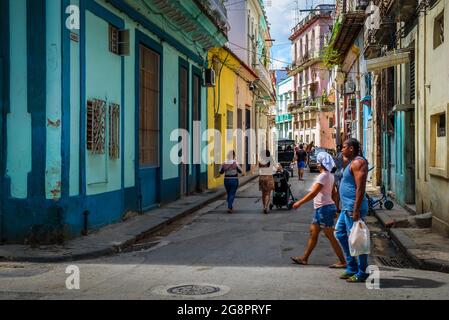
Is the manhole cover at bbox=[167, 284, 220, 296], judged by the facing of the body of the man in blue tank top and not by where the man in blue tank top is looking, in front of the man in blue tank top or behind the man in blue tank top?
in front

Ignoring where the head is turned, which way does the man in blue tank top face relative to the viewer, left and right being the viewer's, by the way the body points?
facing to the left of the viewer

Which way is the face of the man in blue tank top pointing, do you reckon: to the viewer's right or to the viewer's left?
to the viewer's left

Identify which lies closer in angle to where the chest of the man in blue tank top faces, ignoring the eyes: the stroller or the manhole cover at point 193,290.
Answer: the manhole cover

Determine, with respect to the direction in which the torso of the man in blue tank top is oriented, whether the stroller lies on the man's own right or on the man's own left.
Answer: on the man's own right

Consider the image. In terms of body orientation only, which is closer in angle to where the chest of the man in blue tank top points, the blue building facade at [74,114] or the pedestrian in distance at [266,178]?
the blue building facade

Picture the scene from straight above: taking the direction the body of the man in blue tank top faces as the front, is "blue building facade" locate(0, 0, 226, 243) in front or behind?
in front

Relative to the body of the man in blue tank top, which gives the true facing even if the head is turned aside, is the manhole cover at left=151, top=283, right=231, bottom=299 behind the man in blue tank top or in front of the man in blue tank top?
in front

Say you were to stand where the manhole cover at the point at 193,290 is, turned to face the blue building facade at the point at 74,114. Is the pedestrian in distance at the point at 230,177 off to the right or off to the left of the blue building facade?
right

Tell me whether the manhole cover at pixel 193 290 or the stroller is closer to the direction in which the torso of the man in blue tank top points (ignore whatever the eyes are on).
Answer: the manhole cover

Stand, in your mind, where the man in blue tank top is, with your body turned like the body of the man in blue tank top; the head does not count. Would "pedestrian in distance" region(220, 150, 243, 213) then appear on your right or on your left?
on your right
